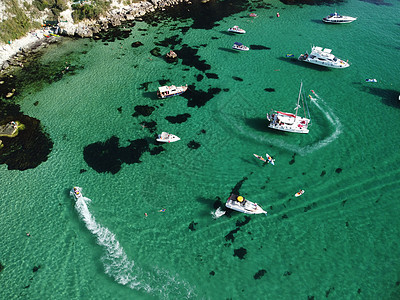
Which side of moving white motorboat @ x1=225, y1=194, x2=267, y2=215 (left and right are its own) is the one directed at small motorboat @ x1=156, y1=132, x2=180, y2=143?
back

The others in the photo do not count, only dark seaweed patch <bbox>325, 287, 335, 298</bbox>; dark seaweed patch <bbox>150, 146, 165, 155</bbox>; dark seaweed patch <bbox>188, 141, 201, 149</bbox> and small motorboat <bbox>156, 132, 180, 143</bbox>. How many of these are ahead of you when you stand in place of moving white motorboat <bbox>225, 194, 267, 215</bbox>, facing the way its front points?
1

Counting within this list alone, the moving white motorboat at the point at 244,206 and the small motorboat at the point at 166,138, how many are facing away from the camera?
0

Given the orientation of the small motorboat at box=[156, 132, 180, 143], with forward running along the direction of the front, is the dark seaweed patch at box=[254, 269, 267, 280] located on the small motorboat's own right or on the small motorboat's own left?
on the small motorboat's own right

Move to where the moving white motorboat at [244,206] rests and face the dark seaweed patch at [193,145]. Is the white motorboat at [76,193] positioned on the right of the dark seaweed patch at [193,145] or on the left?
left

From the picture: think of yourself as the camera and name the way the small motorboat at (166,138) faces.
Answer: facing to the right of the viewer

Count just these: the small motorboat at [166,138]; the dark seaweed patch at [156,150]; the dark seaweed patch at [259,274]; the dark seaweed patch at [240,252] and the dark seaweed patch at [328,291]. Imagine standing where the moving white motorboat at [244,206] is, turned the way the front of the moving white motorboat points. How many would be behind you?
2

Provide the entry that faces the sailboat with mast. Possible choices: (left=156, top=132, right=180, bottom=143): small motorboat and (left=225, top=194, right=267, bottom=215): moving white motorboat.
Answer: the small motorboat

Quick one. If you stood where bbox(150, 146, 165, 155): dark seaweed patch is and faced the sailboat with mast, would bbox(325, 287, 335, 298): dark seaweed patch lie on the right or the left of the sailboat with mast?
right

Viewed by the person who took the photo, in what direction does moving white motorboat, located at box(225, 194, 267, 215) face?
facing the viewer and to the right of the viewer

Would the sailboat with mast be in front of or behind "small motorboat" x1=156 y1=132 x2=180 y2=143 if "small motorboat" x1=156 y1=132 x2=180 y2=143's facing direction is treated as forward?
in front

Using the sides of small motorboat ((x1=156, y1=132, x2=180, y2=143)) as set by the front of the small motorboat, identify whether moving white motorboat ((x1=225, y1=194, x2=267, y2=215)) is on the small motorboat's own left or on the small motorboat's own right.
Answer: on the small motorboat's own right
